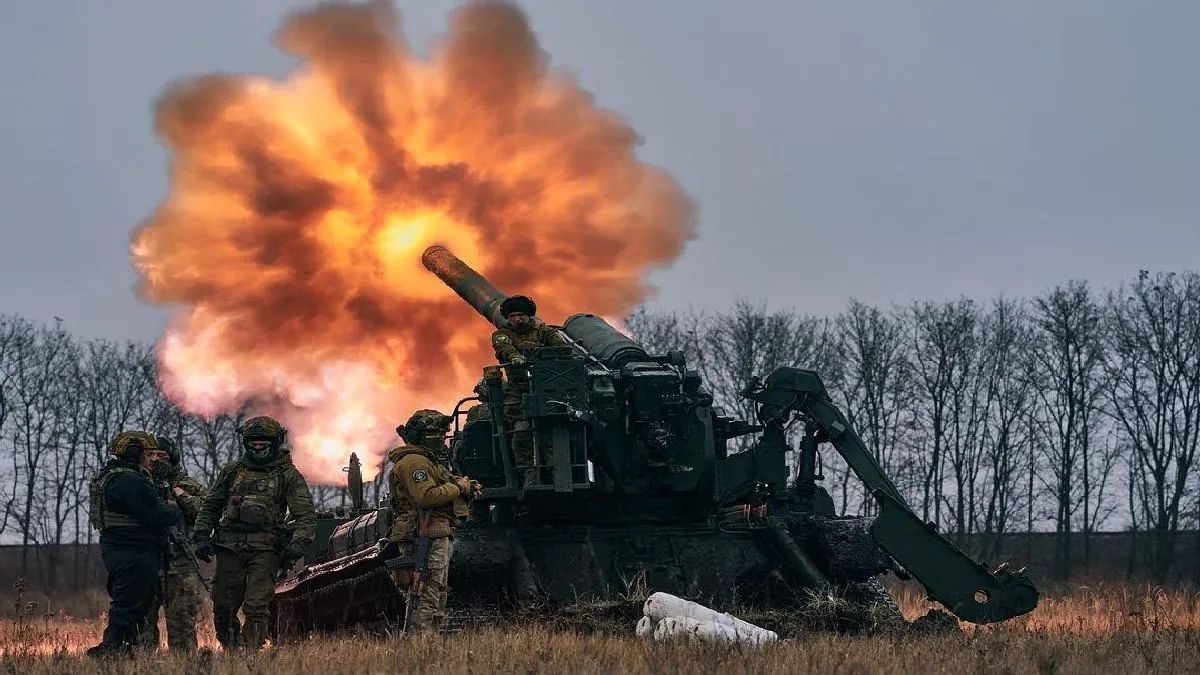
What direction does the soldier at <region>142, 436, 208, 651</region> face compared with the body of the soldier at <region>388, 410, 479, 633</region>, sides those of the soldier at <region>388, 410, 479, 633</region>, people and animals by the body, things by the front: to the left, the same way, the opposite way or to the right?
the opposite way

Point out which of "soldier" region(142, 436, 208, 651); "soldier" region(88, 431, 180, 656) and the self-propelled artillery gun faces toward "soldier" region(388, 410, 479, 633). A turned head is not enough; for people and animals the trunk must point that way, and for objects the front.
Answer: "soldier" region(88, 431, 180, 656)

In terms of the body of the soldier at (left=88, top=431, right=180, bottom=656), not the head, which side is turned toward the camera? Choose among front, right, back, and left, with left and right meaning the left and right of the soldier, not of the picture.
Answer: right

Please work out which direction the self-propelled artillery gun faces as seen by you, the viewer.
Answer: facing away from the viewer and to the left of the viewer

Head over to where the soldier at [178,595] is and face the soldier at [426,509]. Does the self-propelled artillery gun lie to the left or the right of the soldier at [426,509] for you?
left

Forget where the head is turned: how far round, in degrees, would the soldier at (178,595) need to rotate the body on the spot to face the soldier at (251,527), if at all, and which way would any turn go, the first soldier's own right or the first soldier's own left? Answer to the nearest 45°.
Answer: approximately 135° to the first soldier's own left

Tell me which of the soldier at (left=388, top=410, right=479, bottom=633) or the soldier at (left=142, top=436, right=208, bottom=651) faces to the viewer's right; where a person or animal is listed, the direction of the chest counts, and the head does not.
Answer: the soldier at (left=388, top=410, right=479, bottom=633)
